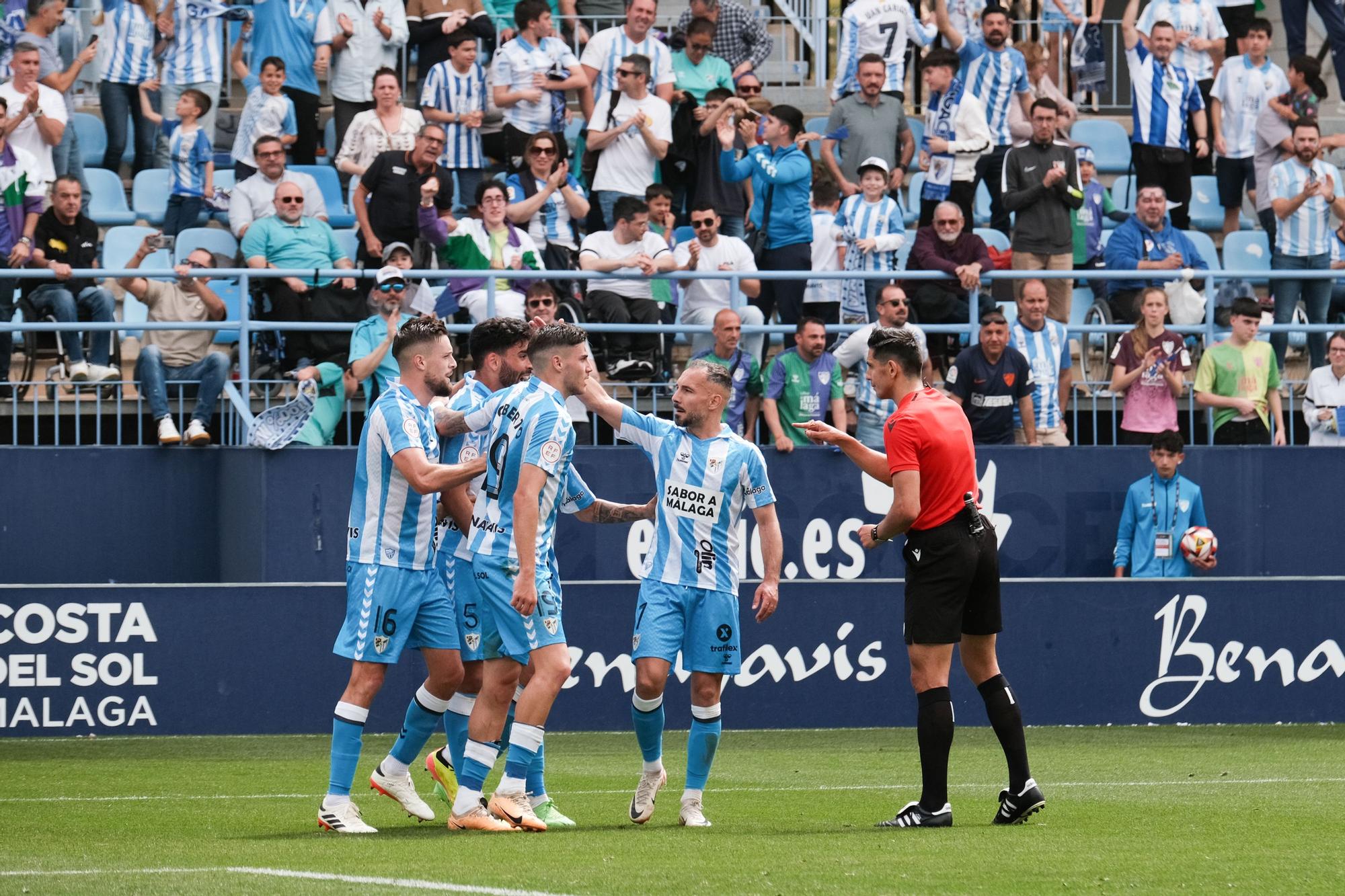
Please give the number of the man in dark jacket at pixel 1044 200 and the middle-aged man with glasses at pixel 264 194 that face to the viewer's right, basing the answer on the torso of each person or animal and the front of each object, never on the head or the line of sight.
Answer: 0

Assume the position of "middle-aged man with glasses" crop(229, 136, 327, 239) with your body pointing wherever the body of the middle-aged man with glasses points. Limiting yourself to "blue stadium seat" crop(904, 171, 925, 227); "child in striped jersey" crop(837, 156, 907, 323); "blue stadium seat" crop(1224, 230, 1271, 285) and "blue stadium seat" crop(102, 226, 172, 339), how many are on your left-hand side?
3

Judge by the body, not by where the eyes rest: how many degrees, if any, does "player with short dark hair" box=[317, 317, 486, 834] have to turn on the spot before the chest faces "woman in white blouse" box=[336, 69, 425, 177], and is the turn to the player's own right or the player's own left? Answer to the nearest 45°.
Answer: approximately 90° to the player's own left

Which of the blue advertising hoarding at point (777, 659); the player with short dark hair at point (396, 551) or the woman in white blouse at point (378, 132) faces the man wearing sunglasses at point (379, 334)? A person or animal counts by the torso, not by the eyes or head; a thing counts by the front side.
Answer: the woman in white blouse

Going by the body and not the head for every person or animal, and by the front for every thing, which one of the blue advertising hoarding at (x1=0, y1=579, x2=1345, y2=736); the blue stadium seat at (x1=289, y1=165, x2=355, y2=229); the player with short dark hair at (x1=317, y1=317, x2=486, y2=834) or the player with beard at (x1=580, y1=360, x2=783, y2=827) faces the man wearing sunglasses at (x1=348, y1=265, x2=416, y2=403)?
the blue stadium seat

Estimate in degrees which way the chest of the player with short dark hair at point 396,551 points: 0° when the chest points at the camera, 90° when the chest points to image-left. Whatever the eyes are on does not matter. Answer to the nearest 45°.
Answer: approximately 270°

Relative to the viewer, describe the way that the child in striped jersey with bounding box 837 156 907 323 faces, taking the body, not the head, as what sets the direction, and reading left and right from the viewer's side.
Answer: facing the viewer

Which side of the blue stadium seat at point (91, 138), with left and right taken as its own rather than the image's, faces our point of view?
front

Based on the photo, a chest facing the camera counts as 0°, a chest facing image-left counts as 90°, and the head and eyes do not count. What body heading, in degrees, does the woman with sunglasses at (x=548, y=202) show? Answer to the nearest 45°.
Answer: approximately 0°

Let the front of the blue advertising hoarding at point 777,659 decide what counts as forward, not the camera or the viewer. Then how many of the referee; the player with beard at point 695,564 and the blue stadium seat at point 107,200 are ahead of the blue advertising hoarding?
2

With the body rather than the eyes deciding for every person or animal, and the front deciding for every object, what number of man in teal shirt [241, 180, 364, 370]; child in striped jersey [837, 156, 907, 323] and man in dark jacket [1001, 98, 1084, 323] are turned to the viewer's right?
0

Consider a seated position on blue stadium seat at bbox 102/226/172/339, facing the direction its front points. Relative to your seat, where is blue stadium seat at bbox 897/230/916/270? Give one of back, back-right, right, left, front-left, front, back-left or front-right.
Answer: left

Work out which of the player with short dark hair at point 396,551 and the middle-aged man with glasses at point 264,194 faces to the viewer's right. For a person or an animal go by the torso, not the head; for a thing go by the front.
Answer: the player with short dark hair
